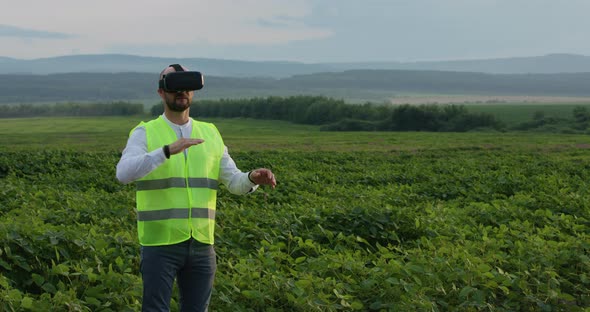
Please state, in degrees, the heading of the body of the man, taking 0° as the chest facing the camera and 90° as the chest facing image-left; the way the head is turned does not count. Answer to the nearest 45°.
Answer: approximately 315°

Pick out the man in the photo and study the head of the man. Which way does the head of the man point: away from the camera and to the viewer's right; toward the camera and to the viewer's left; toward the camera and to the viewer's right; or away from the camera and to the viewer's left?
toward the camera and to the viewer's right
